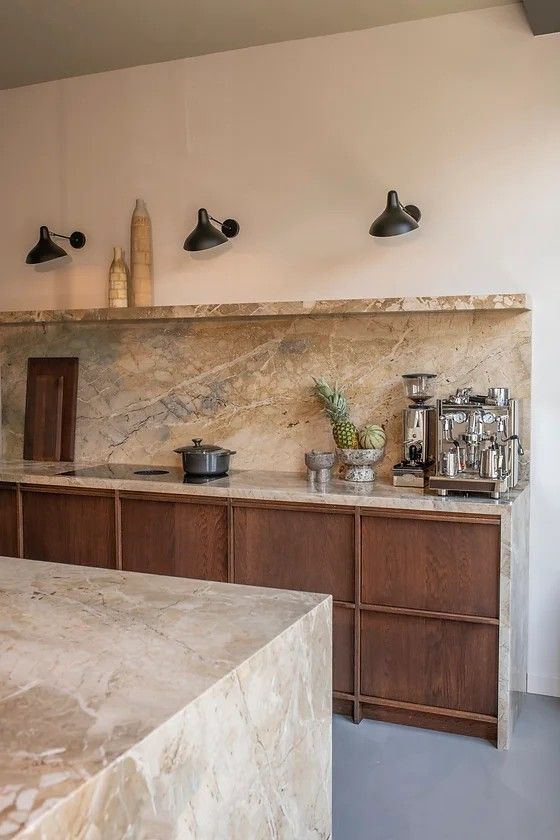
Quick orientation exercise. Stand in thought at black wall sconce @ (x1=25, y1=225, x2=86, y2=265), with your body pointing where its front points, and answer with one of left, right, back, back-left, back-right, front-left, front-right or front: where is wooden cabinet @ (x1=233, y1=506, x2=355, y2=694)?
left

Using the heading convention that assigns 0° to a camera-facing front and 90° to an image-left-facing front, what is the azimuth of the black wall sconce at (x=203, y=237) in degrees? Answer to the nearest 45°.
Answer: approximately 45°

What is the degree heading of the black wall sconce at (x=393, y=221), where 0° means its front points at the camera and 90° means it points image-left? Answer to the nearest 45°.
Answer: approximately 45°

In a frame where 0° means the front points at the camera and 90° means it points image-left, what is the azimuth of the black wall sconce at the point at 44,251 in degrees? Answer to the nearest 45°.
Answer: approximately 45°

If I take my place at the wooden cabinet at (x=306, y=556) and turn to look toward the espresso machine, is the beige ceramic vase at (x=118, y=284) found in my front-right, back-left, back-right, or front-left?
back-left

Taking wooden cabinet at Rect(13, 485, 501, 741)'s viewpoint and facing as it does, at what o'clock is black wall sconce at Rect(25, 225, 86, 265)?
The black wall sconce is roughly at 4 o'clock from the wooden cabinet.

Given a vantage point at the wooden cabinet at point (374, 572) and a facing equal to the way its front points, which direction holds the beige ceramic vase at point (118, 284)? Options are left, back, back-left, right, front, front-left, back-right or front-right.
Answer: back-right

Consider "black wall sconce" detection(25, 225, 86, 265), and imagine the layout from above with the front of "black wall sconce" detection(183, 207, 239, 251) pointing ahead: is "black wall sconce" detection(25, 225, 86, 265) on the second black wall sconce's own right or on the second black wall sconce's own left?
on the second black wall sconce's own right
